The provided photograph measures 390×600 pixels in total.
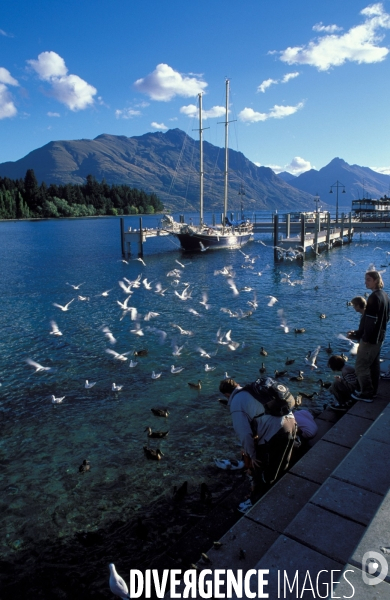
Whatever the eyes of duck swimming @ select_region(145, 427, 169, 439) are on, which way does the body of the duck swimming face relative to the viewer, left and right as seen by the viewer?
facing to the left of the viewer

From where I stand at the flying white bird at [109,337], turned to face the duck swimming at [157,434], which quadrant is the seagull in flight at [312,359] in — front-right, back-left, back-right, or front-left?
front-left

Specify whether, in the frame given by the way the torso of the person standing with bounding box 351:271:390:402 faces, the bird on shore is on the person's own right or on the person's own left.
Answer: on the person's own left

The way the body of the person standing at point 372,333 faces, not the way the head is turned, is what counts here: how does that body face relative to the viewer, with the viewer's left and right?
facing to the left of the viewer

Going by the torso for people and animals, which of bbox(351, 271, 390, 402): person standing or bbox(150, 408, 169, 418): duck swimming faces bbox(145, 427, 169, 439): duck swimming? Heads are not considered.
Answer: the person standing

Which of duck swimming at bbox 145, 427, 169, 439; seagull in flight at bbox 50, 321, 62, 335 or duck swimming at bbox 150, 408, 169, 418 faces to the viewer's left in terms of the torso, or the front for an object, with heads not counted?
duck swimming at bbox 145, 427, 169, 439

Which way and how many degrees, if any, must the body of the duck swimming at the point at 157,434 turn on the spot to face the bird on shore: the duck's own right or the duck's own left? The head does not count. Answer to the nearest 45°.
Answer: approximately 90° to the duck's own left
